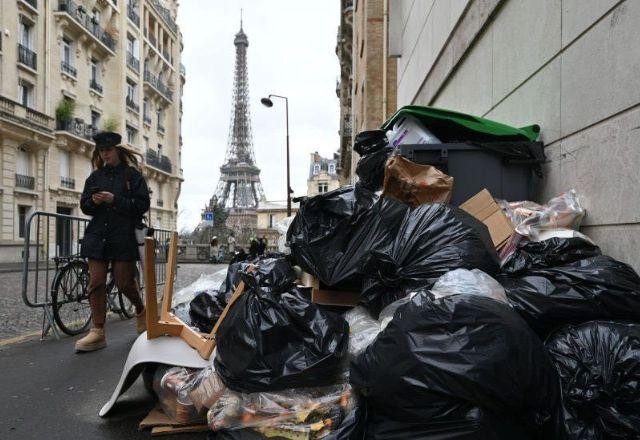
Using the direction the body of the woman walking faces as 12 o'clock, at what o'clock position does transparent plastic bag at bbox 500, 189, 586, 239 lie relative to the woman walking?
The transparent plastic bag is roughly at 9 o'clock from the woman walking.

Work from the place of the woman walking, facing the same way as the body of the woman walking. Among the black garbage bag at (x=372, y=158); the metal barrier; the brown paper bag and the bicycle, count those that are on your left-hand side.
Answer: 2

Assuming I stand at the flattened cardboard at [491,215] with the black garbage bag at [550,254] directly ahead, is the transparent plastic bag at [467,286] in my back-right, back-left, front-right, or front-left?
front-right

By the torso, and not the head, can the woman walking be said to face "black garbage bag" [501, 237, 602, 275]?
no

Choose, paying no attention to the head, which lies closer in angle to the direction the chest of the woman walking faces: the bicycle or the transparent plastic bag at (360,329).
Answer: the transparent plastic bag

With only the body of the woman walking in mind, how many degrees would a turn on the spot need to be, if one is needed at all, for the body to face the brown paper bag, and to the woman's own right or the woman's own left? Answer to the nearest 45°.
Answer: approximately 90° to the woman's own left

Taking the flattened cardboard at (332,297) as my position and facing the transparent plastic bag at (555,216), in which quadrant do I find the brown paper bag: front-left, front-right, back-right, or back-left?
front-left

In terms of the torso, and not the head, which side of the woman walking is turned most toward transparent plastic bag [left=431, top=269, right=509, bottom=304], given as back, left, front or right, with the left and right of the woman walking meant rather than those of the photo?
left

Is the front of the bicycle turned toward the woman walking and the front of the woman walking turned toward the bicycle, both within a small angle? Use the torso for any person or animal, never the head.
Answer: no

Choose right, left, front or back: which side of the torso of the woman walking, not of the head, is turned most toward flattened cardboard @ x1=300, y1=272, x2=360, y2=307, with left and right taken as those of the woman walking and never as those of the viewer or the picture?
left

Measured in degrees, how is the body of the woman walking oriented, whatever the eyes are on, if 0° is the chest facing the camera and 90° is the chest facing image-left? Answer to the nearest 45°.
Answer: approximately 45°

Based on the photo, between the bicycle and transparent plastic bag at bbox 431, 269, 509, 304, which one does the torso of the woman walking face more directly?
the transparent plastic bag
